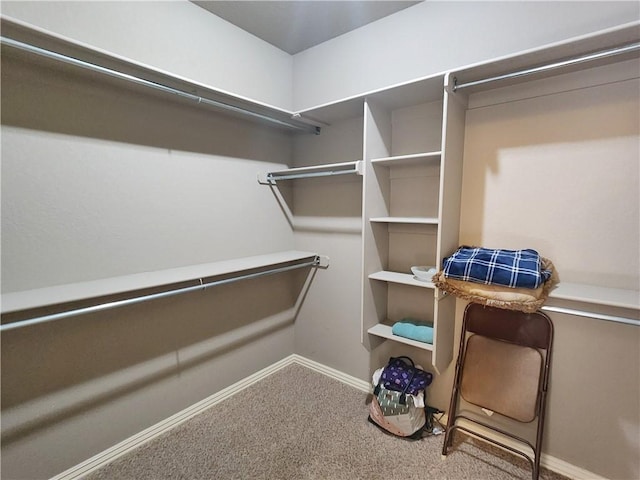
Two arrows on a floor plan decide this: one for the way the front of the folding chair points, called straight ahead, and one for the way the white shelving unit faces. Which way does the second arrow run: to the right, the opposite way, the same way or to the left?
the same way

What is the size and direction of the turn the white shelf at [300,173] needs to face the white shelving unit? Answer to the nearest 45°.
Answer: approximately 90° to its left

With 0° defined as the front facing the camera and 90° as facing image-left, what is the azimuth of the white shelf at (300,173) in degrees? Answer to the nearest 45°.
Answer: approximately 45°

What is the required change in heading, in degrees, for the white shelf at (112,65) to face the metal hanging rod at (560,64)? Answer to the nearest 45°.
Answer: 0° — it already faces it

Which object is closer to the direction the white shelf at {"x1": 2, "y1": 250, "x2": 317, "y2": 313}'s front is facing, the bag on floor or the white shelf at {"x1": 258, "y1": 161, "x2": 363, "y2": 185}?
the bag on floor

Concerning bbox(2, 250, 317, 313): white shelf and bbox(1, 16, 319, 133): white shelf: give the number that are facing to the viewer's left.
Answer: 0

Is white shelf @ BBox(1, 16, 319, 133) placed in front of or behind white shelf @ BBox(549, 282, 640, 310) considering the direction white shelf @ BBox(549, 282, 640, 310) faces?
in front

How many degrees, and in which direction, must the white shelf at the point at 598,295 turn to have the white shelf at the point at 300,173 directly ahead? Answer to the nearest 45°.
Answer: approximately 45° to its right

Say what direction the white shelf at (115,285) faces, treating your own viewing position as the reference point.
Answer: facing the viewer and to the right of the viewer

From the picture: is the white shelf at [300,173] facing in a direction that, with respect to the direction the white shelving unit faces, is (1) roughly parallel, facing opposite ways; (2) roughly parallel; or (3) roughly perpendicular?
roughly parallel

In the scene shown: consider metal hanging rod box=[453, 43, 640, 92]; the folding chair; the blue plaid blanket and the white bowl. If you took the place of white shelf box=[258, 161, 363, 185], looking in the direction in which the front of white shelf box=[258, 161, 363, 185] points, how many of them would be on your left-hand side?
4

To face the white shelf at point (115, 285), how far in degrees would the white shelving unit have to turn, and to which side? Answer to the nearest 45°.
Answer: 0° — it already faces it

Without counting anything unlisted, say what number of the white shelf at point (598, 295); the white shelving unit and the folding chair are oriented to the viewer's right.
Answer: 0

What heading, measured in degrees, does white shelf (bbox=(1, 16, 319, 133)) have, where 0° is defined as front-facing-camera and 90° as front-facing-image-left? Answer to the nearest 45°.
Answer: approximately 315°

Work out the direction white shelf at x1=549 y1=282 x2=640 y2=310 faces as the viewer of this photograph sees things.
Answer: facing the viewer and to the left of the viewer

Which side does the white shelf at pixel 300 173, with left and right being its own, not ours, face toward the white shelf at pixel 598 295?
left
